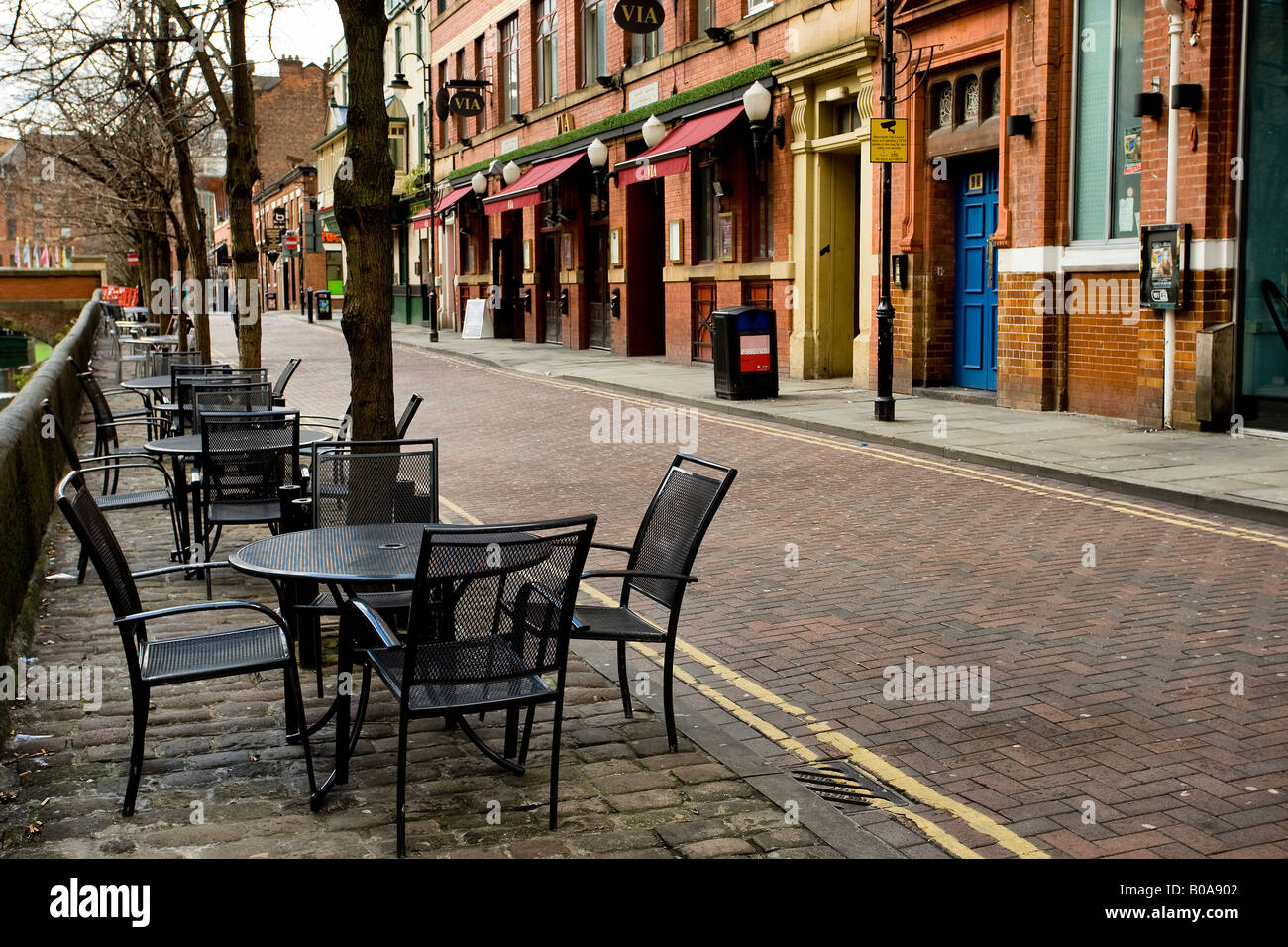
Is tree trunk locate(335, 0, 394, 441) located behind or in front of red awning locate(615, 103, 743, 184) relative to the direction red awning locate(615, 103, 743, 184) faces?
in front

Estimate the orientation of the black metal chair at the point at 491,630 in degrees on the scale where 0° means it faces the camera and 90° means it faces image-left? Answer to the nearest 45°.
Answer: approximately 135°

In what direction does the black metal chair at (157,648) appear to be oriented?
to the viewer's right

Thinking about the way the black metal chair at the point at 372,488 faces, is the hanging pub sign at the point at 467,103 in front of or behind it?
behind

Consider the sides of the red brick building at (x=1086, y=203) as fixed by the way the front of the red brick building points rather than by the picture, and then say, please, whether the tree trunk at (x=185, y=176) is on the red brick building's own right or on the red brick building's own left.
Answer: on the red brick building's own right

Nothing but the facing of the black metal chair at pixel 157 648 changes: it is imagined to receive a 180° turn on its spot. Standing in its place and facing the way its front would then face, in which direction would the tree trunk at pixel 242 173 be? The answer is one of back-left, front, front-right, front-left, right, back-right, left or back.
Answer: right

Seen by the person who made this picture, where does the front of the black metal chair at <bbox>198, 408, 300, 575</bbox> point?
facing away from the viewer

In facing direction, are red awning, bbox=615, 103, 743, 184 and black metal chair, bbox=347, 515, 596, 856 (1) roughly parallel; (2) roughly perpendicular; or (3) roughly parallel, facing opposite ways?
roughly perpendicular

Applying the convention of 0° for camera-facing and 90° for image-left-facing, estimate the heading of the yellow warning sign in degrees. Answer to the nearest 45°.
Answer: approximately 0°

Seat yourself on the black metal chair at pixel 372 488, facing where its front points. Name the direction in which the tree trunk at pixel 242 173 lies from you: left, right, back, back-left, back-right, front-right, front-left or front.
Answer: back

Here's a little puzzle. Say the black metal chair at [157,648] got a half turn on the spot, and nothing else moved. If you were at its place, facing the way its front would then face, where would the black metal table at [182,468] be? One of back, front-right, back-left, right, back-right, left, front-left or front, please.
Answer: right

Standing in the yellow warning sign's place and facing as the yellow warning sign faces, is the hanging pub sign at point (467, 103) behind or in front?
behind

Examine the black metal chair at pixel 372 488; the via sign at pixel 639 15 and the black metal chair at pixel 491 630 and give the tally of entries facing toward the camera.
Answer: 2
